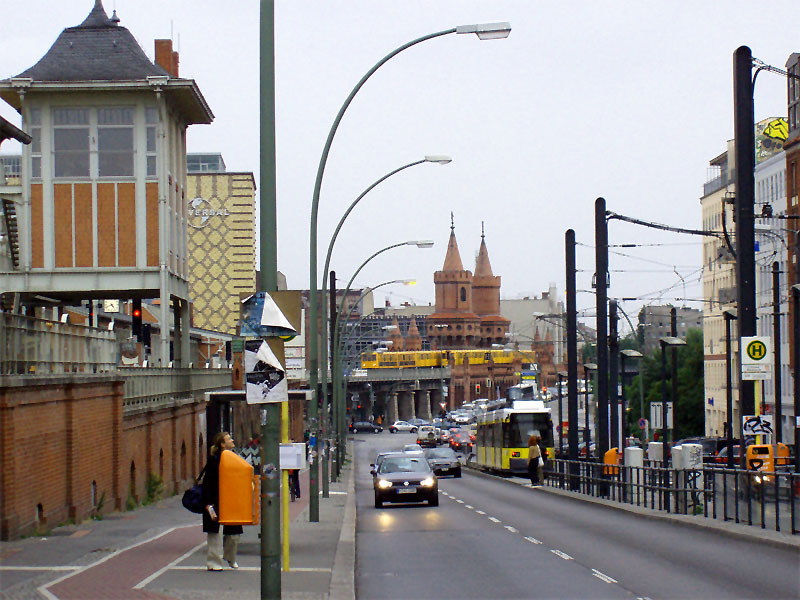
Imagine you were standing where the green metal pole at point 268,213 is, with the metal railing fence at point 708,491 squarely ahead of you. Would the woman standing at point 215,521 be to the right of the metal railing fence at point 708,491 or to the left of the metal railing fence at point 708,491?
left

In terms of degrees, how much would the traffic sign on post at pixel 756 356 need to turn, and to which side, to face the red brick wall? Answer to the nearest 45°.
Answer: approximately 90° to its right

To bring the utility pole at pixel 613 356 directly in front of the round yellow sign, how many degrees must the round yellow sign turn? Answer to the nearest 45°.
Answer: approximately 180°

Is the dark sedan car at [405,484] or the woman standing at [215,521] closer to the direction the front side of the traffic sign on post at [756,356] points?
the woman standing

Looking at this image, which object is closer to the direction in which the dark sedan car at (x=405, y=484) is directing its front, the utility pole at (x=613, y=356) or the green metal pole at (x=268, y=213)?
the green metal pole

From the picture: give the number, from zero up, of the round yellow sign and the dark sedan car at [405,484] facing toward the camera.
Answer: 2

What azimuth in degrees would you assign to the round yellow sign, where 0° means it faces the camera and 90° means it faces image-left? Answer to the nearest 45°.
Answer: approximately 0°

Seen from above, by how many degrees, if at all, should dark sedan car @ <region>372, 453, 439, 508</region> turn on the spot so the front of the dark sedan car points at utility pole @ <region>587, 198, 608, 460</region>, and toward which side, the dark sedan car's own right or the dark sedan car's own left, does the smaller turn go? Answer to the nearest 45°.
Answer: approximately 135° to the dark sedan car's own left

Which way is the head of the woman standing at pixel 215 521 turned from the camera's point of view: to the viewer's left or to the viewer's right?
to the viewer's right

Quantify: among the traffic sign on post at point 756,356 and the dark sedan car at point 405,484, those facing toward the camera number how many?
2
